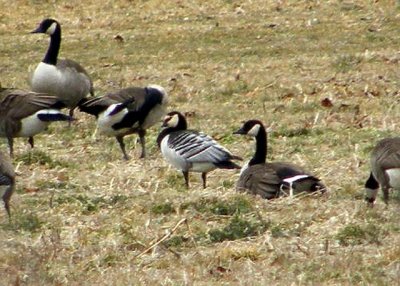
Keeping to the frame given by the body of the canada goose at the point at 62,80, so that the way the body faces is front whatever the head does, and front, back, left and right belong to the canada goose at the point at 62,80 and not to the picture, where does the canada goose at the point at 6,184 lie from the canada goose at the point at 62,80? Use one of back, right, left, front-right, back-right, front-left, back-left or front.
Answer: front-left

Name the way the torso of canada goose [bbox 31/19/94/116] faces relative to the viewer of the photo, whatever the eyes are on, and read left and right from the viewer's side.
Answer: facing the viewer and to the left of the viewer

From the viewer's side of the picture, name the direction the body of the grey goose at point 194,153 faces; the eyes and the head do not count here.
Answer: to the viewer's left

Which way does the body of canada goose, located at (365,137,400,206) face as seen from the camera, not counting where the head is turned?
to the viewer's left

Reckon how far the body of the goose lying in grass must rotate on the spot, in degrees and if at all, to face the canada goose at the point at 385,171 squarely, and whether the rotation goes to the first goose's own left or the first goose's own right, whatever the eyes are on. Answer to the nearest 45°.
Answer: approximately 180°
